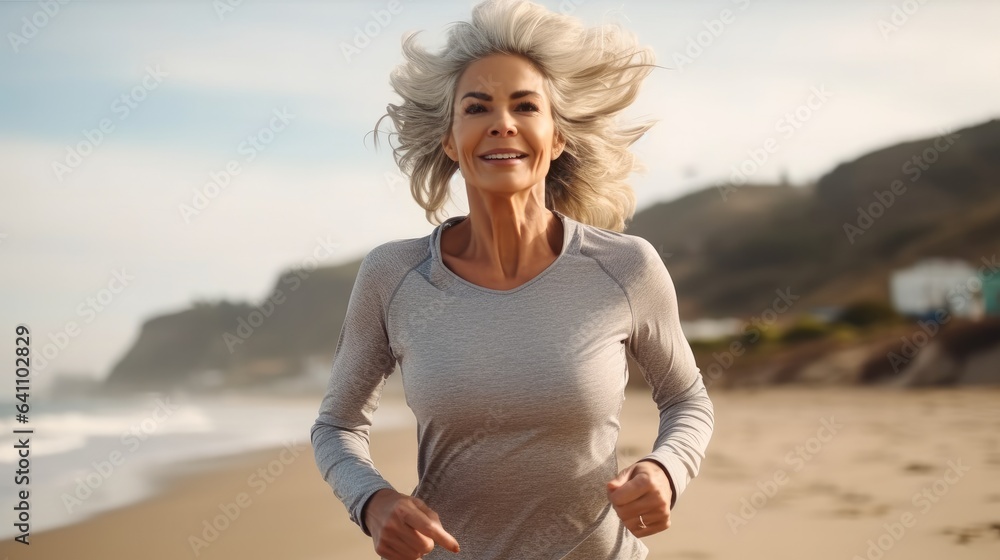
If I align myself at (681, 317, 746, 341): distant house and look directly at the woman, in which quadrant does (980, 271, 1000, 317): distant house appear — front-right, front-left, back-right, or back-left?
front-left

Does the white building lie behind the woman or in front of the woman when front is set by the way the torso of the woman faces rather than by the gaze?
behind

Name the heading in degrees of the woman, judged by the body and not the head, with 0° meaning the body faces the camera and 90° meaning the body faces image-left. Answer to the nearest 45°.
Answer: approximately 0°

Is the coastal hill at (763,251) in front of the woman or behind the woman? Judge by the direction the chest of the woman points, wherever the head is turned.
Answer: behind

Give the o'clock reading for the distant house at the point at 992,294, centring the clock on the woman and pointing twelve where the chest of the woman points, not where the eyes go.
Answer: The distant house is roughly at 7 o'clock from the woman.

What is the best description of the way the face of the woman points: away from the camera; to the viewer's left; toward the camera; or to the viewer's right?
toward the camera

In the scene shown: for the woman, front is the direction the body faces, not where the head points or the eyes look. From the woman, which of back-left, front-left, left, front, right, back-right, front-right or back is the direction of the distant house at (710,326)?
back
